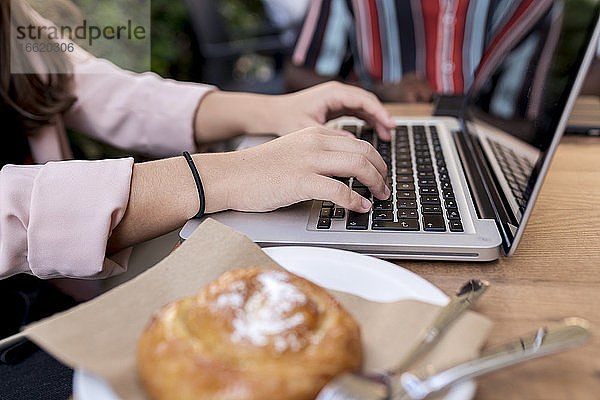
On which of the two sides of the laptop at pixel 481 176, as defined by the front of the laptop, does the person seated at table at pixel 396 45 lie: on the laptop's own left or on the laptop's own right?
on the laptop's own right

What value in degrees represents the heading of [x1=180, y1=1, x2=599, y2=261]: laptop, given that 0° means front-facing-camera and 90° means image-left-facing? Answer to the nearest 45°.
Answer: approximately 90°
